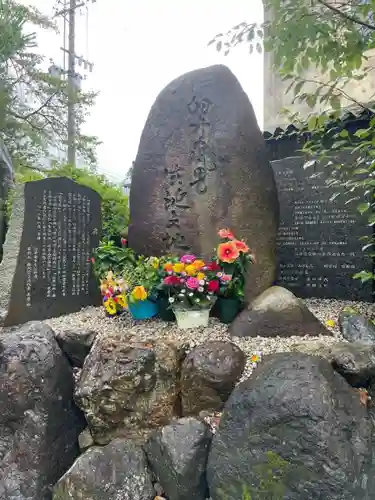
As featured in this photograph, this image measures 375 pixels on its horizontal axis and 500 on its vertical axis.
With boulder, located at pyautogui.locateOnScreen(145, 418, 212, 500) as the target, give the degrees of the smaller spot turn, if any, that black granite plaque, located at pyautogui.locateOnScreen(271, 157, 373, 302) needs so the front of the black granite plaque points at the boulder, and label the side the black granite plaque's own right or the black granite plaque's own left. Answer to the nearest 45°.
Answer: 0° — it already faces it

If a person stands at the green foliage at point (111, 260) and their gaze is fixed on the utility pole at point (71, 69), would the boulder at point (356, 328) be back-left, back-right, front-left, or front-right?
back-right

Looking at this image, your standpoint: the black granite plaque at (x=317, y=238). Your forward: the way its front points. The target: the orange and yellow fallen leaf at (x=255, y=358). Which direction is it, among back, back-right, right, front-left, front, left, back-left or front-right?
front

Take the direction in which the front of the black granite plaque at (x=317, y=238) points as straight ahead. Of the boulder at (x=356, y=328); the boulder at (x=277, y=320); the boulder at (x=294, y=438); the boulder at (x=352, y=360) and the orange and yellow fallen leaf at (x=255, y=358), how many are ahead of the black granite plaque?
5

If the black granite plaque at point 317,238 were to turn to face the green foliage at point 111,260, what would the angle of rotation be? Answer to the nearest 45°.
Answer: approximately 45° to its right

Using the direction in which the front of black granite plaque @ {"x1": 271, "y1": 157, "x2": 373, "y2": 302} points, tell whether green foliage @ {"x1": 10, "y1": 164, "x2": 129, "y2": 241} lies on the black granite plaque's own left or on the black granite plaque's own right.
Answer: on the black granite plaque's own right

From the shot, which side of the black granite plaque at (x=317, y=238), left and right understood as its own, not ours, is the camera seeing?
front

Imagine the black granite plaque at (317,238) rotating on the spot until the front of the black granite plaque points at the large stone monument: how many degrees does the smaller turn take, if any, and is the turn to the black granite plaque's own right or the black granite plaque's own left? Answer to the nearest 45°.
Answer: approximately 45° to the black granite plaque's own right

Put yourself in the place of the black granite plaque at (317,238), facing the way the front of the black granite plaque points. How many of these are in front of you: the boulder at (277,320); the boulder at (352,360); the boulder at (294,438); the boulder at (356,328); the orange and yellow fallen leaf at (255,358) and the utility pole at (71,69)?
5

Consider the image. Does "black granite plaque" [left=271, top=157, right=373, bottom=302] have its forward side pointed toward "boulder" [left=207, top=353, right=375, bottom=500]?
yes

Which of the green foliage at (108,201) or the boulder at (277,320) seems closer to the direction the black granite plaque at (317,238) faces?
the boulder

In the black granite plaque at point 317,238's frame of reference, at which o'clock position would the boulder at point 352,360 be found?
The boulder is roughly at 12 o'clock from the black granite plaque.

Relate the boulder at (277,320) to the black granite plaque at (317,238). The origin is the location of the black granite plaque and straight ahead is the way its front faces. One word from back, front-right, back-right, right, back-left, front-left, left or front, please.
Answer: front

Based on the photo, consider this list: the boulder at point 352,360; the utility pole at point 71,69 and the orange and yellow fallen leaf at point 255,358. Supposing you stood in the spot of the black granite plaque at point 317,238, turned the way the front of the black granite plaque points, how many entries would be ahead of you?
2

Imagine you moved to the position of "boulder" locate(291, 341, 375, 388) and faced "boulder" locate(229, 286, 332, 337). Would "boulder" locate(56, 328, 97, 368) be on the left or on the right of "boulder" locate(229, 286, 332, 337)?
left

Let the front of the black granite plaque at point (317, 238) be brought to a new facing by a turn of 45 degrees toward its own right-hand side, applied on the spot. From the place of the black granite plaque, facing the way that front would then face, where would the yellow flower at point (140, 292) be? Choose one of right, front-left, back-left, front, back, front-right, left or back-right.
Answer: front

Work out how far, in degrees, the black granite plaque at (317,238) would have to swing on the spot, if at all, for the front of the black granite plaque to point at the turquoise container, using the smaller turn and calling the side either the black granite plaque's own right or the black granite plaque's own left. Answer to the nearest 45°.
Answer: approximately 45° to the black granite plaque's own right

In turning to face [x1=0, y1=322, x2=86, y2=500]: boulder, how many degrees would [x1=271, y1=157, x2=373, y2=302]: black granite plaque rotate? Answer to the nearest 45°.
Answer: approximately 45° to its right
